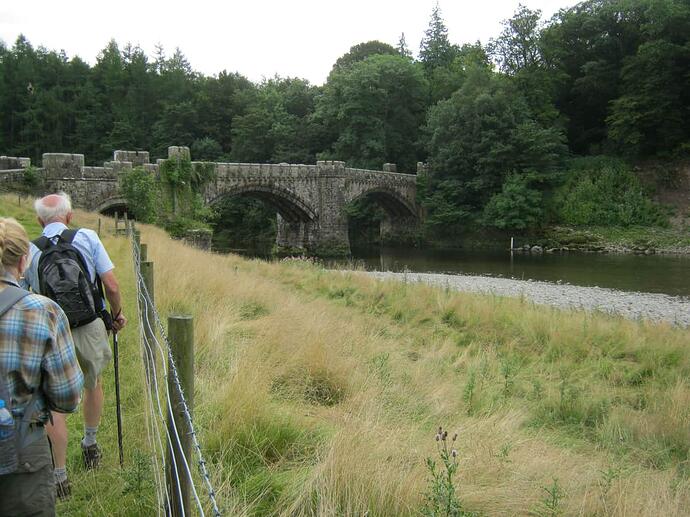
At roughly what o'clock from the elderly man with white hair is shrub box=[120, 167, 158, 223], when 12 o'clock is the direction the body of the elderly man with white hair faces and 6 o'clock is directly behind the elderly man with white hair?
The shrub is roughly at 12 o'clock from the elderly man with white hair.

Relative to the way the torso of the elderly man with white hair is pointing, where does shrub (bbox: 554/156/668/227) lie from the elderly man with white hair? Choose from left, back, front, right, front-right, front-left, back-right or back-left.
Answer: front-right

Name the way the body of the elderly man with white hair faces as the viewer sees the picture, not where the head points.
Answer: away from the camera

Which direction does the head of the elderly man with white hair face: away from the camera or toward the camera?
away from the camera

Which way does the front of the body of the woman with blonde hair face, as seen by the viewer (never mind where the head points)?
away from the camera

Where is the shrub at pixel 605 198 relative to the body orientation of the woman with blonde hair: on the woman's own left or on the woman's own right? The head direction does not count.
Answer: on the woman's own right

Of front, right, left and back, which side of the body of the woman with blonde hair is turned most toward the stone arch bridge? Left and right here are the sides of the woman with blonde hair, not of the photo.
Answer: front

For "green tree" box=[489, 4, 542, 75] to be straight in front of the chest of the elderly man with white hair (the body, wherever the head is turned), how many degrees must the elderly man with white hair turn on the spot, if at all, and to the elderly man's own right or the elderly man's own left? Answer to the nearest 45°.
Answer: approximately 45° to the elderly man's own right

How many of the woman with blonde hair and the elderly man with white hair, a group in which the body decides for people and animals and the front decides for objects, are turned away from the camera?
2
